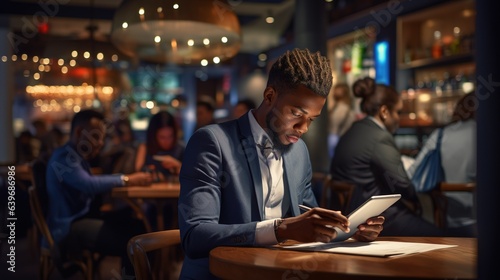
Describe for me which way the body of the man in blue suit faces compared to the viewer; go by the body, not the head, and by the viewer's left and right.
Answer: facing the viewer and to the right of the viewer

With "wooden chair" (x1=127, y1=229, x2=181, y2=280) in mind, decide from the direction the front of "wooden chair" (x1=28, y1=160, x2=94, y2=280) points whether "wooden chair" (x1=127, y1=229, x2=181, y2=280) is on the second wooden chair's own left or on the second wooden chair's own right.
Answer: on the second wooden chair's own right

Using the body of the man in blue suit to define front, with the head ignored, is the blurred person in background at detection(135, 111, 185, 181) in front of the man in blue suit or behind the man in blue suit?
behind

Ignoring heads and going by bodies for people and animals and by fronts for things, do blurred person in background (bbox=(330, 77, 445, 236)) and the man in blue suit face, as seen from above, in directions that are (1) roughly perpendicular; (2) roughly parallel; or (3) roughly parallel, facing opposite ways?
roughly perpendicular

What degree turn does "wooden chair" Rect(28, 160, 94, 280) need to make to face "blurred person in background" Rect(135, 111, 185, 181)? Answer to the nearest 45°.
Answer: approximately 45° to its left

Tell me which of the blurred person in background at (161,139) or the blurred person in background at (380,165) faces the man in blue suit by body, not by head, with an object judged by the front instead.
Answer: the blurred person in background at (161,139)

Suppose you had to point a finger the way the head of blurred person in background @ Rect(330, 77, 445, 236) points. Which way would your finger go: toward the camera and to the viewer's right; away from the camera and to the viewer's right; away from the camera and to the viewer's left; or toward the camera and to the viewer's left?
away from the camera and to the viewer's right

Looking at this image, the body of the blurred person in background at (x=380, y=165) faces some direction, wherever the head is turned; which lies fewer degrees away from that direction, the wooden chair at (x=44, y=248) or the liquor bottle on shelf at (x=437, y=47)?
the liquor bottle on shelf

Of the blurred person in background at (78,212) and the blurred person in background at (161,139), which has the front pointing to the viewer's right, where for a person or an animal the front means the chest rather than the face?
the blurred person in background at (78,212)

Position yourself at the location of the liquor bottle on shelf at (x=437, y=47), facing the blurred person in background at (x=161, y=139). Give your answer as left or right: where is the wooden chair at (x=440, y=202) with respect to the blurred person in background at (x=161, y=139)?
left

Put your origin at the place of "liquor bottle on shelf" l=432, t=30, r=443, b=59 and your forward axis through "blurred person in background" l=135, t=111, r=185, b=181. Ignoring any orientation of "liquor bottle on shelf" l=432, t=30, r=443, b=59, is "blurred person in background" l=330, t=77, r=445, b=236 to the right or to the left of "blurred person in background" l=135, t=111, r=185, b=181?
left

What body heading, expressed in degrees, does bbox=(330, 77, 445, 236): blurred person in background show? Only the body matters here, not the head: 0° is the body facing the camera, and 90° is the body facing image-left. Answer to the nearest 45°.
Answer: approximately 225°

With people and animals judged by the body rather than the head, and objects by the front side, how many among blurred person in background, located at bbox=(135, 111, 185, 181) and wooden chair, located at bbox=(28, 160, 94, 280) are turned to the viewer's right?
1

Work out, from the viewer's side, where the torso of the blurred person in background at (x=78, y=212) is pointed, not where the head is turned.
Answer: to the viewer's right
